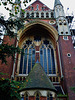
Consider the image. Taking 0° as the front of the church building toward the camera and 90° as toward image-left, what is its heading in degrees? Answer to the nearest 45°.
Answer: approximately 0°
